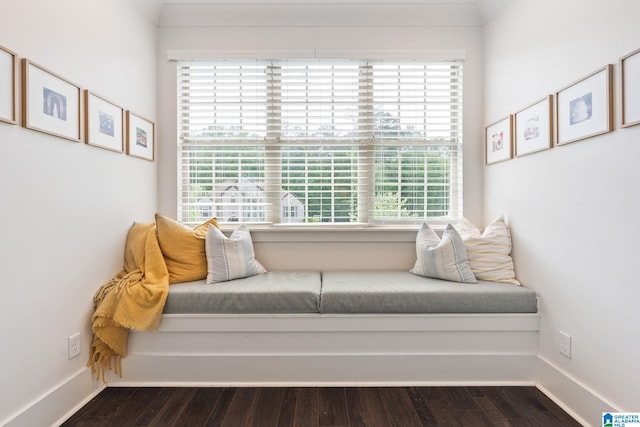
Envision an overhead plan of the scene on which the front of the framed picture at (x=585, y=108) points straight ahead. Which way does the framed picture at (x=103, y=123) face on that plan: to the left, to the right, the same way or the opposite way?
the opposite way

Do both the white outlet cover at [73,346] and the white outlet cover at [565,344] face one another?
yes

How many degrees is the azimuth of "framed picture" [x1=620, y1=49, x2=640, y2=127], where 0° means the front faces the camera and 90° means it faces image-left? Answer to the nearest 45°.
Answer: approximately 45°

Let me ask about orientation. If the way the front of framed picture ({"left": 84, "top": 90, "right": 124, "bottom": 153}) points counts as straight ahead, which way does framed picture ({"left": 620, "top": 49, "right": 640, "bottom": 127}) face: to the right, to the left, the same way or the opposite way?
the opposite way

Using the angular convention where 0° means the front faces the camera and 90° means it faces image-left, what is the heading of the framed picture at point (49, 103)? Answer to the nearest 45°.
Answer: approximately 315°

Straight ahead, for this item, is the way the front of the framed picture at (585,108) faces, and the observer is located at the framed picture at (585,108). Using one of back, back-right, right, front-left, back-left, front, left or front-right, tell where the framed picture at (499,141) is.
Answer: right

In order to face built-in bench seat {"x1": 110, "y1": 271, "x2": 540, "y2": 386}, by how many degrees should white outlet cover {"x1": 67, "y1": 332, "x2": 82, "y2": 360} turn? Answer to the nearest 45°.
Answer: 0° — it already faces it

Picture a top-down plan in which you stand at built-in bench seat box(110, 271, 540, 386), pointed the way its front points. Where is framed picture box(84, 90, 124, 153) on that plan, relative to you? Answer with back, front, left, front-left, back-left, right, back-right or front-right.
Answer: right

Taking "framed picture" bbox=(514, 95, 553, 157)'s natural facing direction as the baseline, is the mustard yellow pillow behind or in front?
in front
